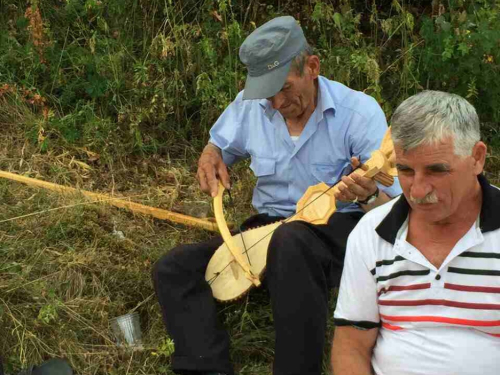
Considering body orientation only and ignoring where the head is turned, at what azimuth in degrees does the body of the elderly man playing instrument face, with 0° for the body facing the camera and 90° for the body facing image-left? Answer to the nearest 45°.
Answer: approximately 45°

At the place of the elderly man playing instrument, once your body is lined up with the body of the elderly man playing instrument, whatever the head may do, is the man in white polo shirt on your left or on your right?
on your left

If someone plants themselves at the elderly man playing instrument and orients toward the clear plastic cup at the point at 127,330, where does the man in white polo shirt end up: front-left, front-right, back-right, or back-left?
back-left

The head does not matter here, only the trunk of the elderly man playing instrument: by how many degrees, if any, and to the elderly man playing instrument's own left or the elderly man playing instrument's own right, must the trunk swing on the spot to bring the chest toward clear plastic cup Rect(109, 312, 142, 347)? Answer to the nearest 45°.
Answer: approximately 45° to the elderly man playing instrument's own right

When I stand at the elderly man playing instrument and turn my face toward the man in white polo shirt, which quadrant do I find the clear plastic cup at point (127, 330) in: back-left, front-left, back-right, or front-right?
back-right
